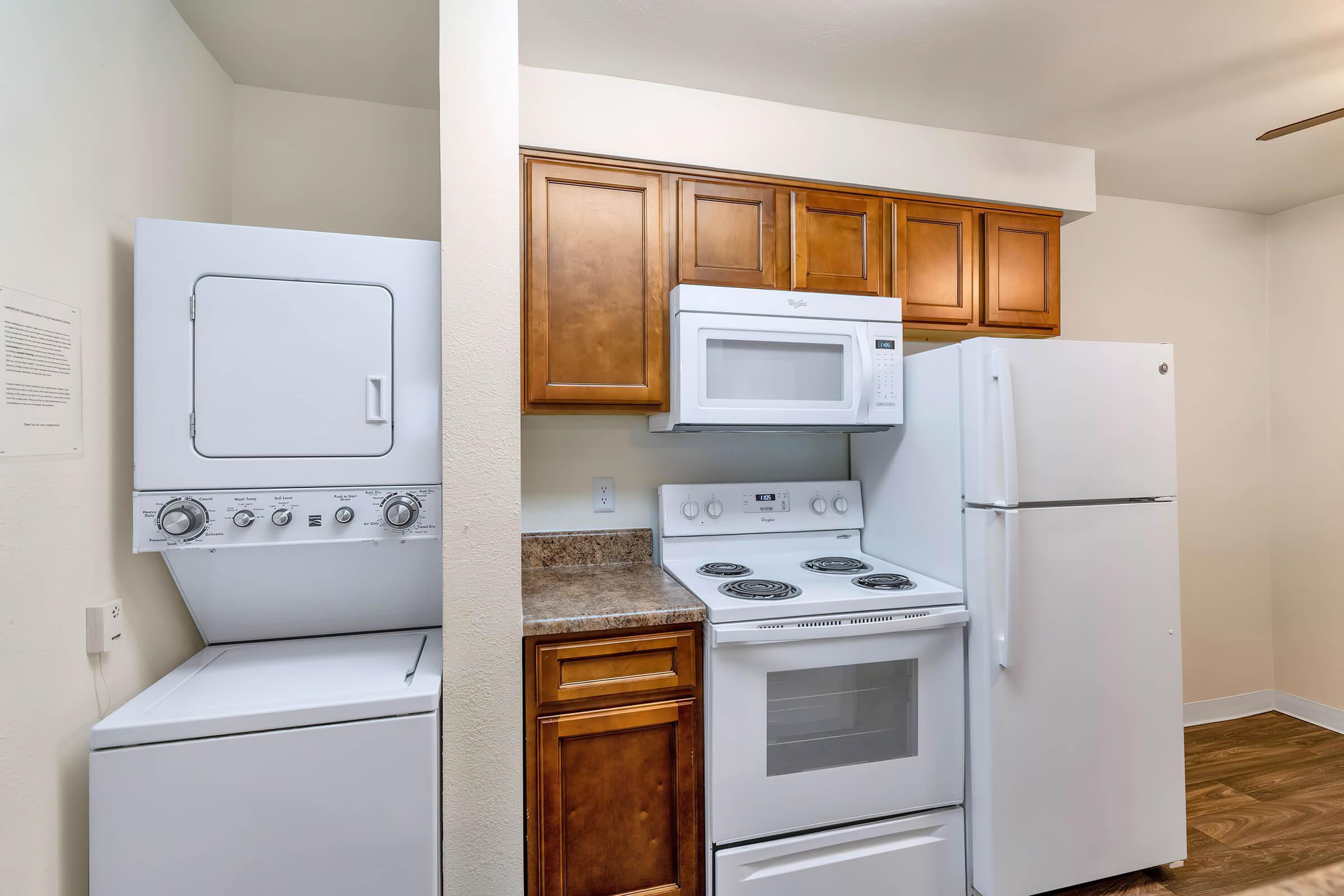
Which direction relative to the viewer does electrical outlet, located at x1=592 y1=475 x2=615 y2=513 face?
toward the camera

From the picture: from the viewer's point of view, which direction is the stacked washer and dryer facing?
toward the camera

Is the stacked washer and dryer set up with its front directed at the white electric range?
no

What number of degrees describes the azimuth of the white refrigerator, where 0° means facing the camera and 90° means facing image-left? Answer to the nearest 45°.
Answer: approximately 315°

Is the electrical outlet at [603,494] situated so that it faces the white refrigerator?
no

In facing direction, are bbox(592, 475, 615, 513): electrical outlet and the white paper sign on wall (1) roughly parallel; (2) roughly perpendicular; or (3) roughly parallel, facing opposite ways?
roughly perpendicular

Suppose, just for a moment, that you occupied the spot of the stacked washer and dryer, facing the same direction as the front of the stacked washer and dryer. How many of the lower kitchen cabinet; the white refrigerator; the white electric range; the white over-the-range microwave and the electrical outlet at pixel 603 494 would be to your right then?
0

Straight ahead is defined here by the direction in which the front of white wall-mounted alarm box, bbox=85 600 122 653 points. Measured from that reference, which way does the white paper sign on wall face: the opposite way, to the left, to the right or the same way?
the same way

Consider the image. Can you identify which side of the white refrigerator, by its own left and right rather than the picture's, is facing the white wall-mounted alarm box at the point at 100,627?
right

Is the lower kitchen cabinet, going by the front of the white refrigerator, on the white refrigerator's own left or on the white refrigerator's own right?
on the white refrigerator's own right

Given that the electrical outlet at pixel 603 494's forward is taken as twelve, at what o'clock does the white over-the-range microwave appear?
The white over-the-range microwave is roughly at 10 o'clock from the electrical outlet.

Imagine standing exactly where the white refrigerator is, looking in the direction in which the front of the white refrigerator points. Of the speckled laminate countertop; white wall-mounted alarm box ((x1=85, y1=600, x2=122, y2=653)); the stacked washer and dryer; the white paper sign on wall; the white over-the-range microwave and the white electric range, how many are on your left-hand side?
0

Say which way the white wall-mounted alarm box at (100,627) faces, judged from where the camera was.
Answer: facing the viewer and to the right of the viewer

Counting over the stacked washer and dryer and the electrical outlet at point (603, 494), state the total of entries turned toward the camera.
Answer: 2

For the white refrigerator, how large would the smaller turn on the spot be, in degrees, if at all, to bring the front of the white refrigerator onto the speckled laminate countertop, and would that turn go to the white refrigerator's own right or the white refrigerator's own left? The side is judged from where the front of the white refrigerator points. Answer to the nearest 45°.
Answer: approximately 90° to the white refrigerator's own right

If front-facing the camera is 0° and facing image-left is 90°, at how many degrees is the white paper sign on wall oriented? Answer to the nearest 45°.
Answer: approximately 315°

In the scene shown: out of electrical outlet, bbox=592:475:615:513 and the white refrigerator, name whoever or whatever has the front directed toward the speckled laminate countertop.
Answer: the electrical outlet
